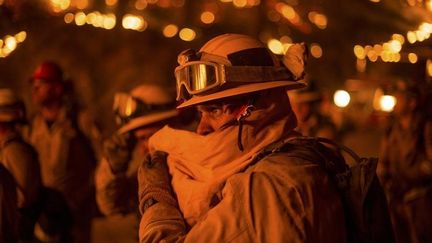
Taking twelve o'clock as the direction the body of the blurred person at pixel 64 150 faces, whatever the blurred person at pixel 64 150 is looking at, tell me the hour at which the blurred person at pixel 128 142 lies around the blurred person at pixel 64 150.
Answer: the blurred person at pixel 128 142 is roughly at 10 o'clock from the blurred person at pixel 64 150.

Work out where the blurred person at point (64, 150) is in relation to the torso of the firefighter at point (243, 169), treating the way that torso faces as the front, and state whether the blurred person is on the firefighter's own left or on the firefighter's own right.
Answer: on the firefighter's own right

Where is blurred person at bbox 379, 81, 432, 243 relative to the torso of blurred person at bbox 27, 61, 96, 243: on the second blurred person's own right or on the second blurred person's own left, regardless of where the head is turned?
on the second blurred person's own left

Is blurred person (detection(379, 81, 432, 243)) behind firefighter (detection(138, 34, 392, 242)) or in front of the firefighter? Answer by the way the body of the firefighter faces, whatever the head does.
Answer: behind

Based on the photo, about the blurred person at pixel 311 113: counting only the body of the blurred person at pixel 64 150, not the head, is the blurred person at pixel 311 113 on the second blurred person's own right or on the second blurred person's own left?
on the second blurred person's own left

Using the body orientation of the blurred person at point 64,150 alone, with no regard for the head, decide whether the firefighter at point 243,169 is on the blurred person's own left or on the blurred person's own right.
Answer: on the blurred person's own left

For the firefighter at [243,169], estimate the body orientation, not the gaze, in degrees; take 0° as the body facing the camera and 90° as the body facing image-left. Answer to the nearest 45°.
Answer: approximately 45°

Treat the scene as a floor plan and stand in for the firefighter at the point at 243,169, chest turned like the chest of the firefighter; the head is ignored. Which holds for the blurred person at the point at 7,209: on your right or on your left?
on your right
